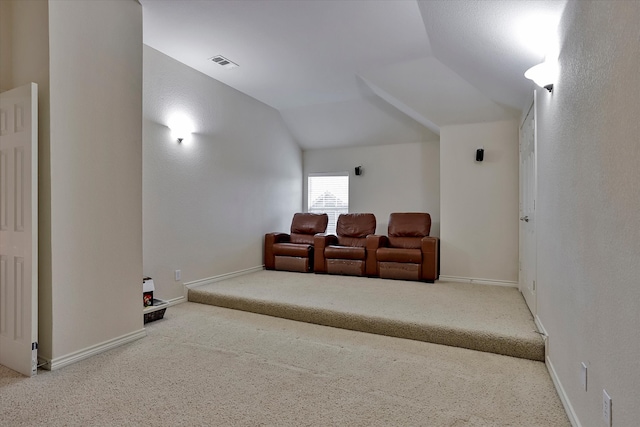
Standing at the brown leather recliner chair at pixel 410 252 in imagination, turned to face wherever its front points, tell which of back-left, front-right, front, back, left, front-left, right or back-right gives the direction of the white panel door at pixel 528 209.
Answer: front-left

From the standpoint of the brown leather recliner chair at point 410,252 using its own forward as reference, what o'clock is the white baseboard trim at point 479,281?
The white baseboard trim is roughly at 9 o'clock from the brown leather recliner chair.

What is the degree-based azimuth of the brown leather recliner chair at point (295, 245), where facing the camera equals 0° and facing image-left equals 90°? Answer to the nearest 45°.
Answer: approximately 45°

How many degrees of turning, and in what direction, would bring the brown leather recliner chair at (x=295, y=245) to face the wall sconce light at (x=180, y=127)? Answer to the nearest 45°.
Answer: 0° — it already faces it

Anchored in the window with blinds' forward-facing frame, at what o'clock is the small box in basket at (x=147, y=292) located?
The small box in basket is roughly at 1 o'clock from the window with blinds.

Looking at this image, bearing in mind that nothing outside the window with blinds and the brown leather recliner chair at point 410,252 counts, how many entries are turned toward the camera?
2

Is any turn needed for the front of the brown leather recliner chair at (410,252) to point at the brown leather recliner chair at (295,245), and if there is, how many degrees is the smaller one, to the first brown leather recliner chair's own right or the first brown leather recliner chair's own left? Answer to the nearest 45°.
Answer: approximately 90° to the first brown leather recliner chair's own right

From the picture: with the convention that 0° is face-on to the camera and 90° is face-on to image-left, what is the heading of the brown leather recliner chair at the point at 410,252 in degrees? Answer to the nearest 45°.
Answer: approximately 0°

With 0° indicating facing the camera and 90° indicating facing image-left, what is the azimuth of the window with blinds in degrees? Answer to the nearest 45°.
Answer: approximately 0°
